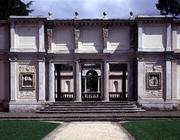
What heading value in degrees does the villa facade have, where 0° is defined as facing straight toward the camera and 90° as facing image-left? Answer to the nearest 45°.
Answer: approximately 0°

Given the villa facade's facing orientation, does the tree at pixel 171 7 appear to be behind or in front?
behind
